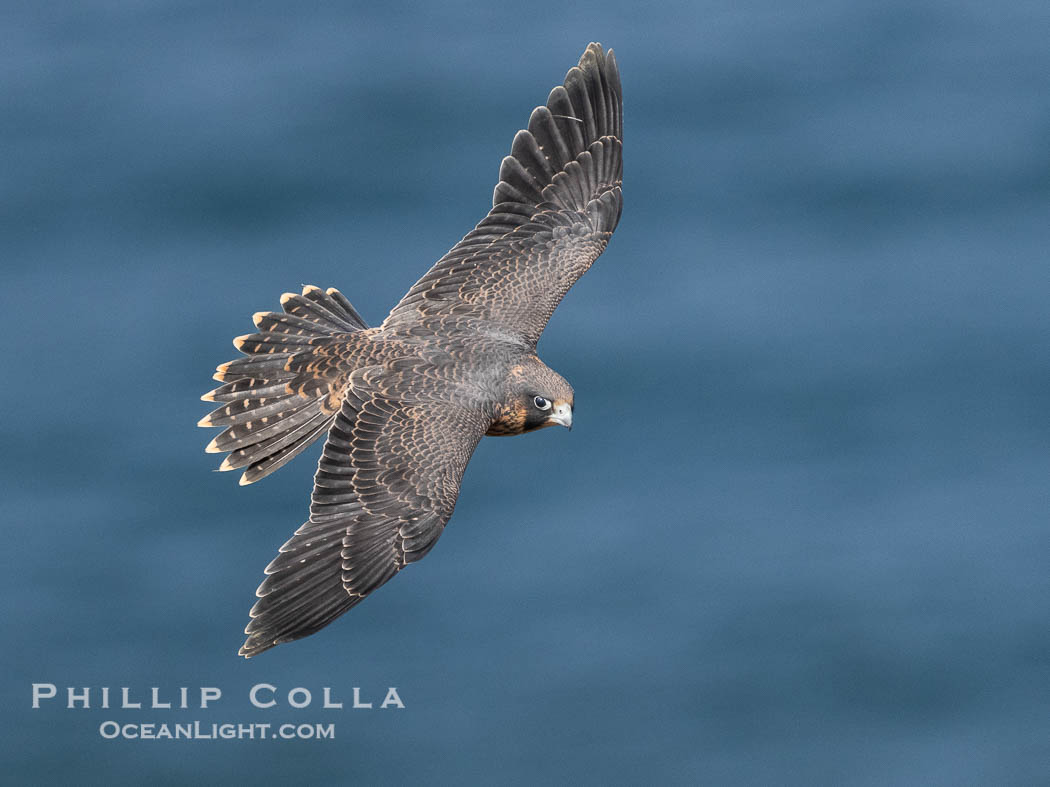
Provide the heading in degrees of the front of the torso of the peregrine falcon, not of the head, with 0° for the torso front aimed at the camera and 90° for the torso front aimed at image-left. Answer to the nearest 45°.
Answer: approximately 270°
